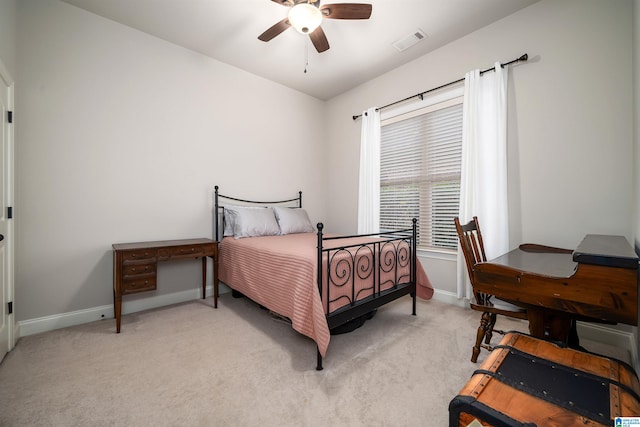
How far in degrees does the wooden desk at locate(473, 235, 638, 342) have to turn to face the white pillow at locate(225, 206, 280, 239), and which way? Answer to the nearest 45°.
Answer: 0° — it already faces it

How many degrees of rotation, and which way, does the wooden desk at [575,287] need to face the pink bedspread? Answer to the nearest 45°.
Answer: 0° — it already faces it

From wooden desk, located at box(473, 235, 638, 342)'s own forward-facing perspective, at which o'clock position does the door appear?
The door is roughly at 11 o'clock from the wooden desk.

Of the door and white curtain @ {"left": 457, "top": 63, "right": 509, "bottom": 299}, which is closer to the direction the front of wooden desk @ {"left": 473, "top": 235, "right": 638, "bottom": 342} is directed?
the door

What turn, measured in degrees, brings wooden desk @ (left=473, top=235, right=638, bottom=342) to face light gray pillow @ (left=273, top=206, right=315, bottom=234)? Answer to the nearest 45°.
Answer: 0° — it already faces it

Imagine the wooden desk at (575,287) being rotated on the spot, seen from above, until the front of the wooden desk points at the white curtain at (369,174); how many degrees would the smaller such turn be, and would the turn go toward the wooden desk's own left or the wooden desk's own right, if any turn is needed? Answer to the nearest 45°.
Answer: approximately 45° to the wooden desk's own right

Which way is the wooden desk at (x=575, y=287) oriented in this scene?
to the viewer's left

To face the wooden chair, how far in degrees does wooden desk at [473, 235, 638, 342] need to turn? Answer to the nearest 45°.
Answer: approximately 45° to its right
